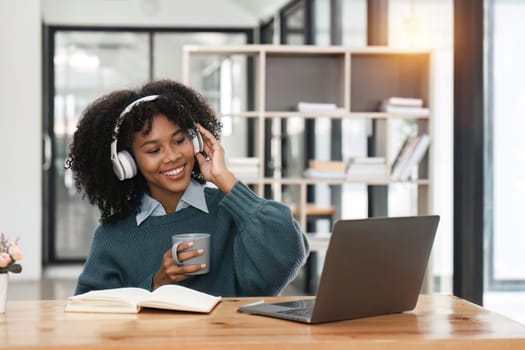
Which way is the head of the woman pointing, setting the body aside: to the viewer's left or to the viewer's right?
to the viewer's right

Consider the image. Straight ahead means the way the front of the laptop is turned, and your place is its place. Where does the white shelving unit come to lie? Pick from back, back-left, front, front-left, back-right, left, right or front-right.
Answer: front-right

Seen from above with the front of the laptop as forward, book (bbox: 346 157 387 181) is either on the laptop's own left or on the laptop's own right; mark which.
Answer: on the laptop's own right

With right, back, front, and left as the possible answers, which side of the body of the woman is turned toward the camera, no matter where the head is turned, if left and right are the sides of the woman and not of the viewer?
front

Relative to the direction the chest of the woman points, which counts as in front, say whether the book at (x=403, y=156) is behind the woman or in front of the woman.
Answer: behind

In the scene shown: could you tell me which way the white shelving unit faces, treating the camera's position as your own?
facing the viewer

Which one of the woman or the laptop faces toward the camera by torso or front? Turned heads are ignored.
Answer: the woman

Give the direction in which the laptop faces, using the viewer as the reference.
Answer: facing away from the viewer and to the left of the viewer

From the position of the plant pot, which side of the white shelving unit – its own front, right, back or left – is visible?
front

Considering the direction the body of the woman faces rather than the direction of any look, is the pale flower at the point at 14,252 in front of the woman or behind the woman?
in front

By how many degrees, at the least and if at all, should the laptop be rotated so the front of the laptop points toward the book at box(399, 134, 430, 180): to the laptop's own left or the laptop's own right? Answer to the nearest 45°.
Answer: approximately 45° to the laptop's own right

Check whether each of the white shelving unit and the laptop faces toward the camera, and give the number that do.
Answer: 1

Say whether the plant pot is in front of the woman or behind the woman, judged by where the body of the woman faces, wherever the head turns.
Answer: in front

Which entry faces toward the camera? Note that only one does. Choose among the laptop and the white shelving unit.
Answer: the white shelving unit

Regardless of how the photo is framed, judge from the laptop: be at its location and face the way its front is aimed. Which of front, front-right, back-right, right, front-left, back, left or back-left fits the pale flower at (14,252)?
front-left

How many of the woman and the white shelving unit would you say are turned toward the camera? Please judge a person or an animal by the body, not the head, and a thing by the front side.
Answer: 2

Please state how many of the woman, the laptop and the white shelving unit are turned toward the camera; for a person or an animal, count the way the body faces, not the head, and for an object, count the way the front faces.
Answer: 2
